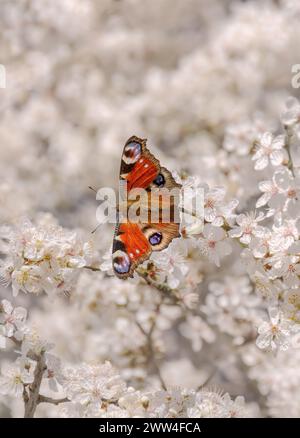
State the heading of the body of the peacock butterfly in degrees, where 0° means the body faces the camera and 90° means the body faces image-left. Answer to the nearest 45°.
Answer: approximately 90°
